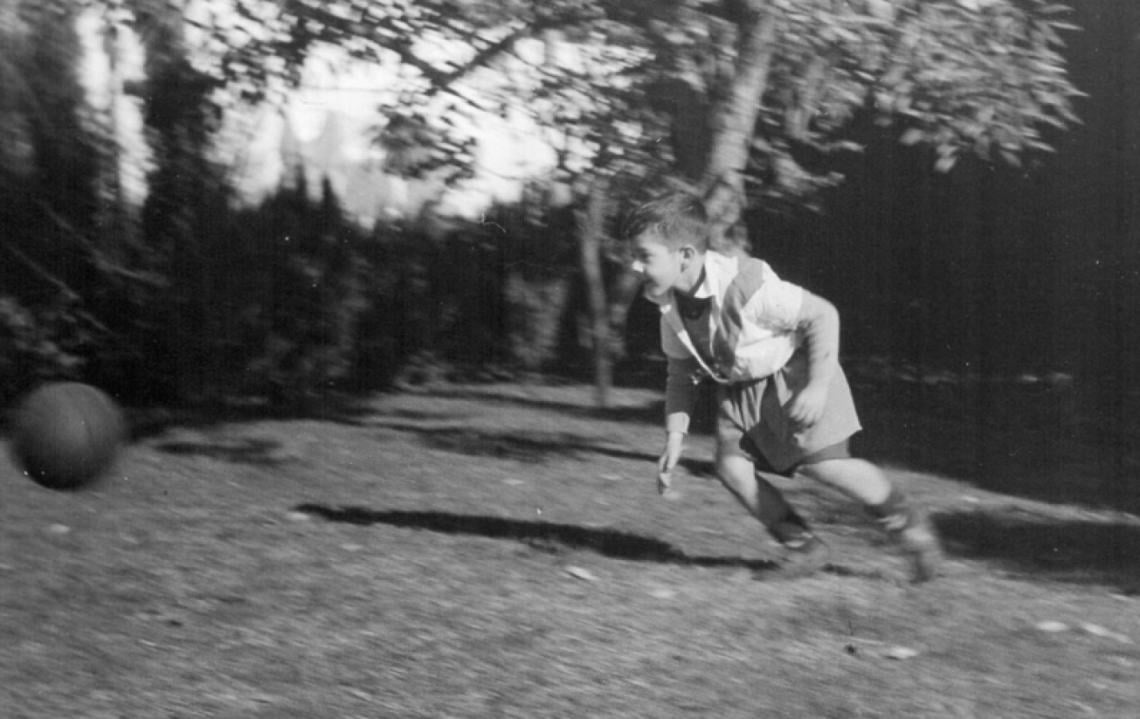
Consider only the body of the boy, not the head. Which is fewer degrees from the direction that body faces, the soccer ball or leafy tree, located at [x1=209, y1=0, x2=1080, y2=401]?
the soccer ball

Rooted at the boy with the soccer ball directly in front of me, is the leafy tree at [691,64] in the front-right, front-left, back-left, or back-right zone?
front-right

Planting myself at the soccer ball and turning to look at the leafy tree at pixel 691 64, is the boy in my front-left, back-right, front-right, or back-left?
front-right

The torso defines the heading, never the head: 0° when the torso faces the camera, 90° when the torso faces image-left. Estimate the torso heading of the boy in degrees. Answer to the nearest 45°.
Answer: approximately 45°

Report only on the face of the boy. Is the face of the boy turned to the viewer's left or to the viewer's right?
to the viewer's left

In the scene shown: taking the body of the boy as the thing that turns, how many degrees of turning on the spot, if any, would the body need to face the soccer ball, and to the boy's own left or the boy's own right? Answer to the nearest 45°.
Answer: approximately 45° to the boy's own right

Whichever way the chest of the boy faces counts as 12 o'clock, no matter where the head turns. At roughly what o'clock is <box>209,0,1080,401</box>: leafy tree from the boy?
The leafy tree is roughly at 4 o'clock from the boy.
